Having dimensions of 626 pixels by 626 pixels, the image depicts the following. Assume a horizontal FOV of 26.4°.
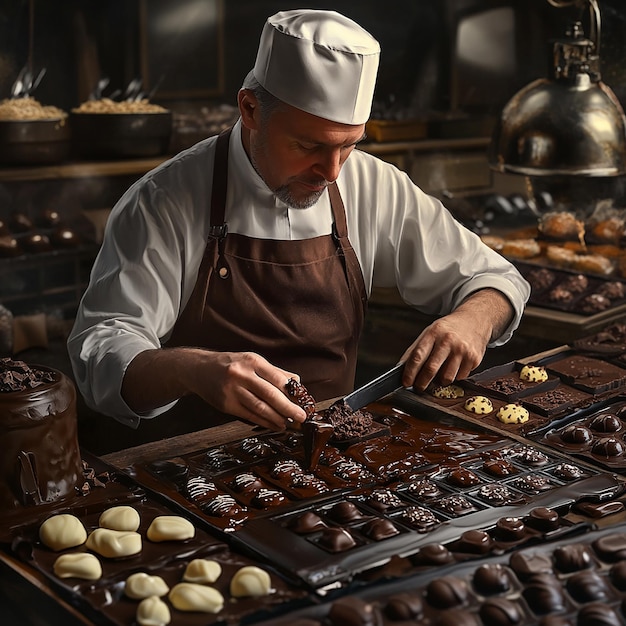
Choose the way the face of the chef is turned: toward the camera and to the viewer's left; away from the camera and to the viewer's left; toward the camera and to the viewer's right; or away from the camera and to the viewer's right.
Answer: toward the camera and to the viewer's right

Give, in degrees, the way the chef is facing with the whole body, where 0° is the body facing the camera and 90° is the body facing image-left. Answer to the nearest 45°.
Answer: approximately 315°

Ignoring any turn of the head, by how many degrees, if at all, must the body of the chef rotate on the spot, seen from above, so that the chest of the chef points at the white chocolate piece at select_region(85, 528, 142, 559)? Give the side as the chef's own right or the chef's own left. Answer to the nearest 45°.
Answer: approximately 45° to the chef's own right

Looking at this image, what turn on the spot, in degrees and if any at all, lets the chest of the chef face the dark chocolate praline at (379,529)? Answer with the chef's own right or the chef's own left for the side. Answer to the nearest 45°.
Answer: approximately 45° to the chef's own right

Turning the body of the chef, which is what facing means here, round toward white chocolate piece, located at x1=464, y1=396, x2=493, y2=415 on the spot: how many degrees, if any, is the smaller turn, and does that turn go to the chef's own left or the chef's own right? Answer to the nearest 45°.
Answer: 0° — they already face it

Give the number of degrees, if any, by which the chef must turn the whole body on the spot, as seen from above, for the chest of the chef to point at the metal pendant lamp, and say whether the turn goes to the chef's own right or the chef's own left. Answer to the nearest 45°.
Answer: approximately 90° to the chef's own left

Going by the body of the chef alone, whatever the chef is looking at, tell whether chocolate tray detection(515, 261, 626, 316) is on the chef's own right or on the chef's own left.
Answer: on the chef's own left

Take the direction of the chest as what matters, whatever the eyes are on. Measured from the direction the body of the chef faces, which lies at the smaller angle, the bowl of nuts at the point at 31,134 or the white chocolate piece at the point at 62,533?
the white chocolate piece
